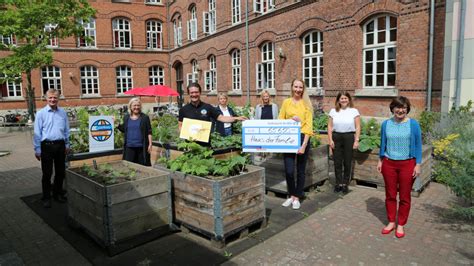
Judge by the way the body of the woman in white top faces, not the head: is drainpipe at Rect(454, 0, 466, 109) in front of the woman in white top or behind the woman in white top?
behind

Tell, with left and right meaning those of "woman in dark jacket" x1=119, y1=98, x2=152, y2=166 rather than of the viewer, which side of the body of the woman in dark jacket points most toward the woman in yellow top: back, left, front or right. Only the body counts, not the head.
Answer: left

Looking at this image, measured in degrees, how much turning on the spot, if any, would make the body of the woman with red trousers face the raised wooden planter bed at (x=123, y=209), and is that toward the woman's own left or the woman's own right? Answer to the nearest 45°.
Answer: approximately 45° to the woman's own right

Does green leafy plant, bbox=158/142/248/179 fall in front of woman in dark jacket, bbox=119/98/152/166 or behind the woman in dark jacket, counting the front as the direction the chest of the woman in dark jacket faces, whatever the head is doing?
in front

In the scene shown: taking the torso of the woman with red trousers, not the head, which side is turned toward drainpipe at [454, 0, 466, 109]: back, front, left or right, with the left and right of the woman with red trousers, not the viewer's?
back

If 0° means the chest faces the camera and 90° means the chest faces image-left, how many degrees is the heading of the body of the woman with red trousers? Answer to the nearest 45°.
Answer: approximately 0°

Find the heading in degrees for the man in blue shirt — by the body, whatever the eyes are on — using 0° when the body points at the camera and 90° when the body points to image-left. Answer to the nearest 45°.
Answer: approximately 0°

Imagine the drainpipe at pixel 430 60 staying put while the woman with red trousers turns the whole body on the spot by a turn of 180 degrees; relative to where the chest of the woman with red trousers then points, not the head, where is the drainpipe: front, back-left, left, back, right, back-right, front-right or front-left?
front

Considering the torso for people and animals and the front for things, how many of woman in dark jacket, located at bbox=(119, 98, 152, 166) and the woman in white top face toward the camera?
2

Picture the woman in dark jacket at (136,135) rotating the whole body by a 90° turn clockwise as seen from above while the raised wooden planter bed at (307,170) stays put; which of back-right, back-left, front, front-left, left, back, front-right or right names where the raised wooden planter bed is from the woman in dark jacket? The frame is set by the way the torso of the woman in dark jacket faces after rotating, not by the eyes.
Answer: back

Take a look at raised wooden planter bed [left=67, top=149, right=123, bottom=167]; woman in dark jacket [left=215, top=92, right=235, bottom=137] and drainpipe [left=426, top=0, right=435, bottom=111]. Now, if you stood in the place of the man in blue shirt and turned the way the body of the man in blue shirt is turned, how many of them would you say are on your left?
3

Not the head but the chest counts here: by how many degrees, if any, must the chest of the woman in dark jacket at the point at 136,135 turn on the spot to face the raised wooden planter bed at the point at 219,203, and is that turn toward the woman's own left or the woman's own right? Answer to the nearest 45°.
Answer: approximately 45° to the woman's own left
